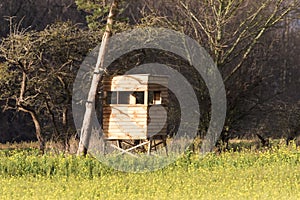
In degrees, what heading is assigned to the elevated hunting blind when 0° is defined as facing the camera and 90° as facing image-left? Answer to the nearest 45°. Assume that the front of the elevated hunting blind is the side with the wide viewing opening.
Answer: approximately 45°
